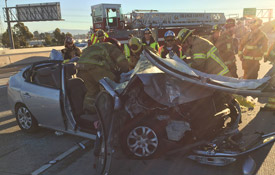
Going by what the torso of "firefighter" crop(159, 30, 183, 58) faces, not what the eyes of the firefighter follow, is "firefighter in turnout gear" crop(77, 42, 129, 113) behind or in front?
in front

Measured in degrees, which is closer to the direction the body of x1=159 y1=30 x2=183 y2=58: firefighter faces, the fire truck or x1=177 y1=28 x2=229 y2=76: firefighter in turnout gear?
the firefighter in turnout gear

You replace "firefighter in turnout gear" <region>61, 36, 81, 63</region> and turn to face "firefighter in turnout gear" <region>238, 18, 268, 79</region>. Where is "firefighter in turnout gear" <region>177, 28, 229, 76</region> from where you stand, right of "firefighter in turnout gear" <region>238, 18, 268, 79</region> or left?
right

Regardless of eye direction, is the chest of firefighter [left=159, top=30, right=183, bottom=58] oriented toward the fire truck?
no

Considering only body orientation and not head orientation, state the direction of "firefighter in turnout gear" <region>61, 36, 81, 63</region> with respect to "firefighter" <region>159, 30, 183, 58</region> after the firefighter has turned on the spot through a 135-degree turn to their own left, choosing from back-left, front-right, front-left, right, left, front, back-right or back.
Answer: back-left

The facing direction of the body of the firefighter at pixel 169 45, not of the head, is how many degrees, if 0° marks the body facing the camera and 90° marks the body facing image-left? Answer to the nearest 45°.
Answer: approximately 0°

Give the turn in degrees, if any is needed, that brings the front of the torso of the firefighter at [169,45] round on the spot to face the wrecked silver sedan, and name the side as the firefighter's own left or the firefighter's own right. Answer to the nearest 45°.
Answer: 0° — they already face it

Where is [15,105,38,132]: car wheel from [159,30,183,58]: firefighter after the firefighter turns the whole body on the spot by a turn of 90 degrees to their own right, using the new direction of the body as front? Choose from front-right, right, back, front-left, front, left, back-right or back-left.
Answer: front-left

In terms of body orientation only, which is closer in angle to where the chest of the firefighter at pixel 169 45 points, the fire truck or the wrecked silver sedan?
the wrecked silver sedan

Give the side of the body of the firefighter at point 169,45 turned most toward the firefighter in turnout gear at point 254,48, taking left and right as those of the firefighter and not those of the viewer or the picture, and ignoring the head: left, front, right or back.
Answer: left
